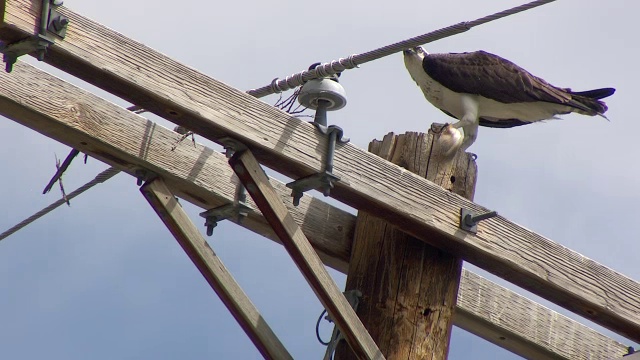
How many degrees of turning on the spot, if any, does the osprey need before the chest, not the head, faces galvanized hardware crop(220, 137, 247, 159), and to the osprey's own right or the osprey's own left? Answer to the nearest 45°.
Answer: approximately 45° to the osprey's own left

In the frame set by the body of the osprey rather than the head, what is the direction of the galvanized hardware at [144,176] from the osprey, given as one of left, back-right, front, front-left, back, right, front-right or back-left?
front-left

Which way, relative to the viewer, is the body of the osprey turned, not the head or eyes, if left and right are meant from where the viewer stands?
facing to the left of the viewer
